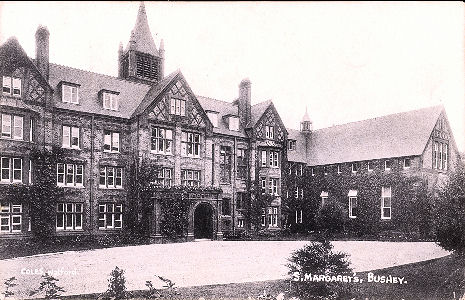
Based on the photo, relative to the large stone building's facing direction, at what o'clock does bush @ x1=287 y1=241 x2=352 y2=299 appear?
The bush is roughly at 1 o'clock from the large stone building.

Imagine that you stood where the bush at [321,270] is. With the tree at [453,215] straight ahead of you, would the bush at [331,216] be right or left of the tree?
left

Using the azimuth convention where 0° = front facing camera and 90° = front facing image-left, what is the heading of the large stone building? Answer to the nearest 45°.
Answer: approximately 315°
